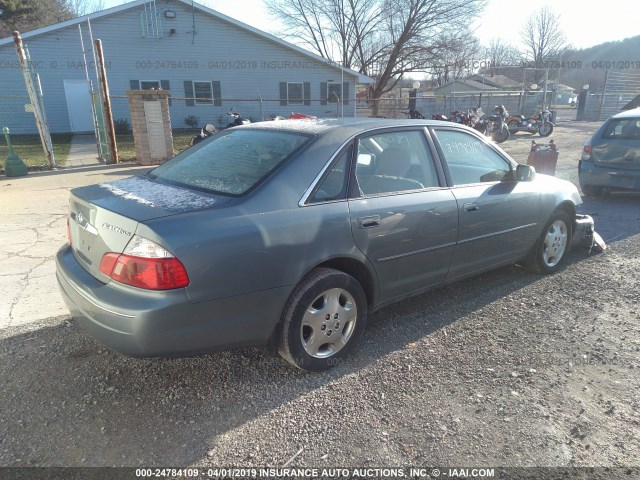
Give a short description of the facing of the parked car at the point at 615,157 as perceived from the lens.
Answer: facing away from the viewer

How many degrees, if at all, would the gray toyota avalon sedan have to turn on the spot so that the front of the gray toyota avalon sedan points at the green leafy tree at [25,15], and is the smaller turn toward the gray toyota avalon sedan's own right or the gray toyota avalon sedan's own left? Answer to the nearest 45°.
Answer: approximately 90° to the gray toyota avalon sedan's own left

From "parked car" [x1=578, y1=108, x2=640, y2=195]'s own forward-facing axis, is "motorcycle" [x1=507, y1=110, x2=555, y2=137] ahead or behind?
ahead

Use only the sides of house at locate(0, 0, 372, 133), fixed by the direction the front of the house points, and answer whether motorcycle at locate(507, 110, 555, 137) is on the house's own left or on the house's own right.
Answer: on the house's own left

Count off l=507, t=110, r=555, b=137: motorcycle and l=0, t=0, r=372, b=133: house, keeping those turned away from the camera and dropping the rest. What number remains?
0

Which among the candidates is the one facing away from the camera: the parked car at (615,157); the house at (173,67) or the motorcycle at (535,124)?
the parked car

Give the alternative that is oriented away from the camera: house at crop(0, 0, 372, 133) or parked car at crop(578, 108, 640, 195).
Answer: the parked car

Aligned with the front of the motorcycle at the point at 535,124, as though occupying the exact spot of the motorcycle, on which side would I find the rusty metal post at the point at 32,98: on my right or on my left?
on my right

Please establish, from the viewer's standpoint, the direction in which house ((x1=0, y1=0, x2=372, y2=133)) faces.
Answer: facing the viewer

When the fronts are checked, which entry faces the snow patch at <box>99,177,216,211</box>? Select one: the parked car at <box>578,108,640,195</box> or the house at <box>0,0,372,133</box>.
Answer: the house

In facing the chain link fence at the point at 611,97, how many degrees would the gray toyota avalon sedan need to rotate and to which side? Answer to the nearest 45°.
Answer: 0° — it already faces it

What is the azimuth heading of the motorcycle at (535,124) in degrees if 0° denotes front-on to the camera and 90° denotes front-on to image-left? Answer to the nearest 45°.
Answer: approximately 315°

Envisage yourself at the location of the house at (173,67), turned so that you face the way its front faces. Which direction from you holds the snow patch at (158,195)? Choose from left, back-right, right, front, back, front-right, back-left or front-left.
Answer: front

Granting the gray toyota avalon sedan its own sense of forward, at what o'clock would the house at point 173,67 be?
The house is roughly at 10 o'clock from the gray toyota avalon sedan.

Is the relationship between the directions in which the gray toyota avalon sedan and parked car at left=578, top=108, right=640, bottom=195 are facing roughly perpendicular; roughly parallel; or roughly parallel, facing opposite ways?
roughly parallel

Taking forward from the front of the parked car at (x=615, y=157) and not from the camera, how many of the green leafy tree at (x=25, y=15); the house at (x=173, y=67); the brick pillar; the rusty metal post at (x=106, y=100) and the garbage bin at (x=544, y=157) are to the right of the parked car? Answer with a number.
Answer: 0

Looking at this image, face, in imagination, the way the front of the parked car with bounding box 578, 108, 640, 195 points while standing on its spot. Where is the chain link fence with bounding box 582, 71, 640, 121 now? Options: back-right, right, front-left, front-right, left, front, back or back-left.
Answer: front
